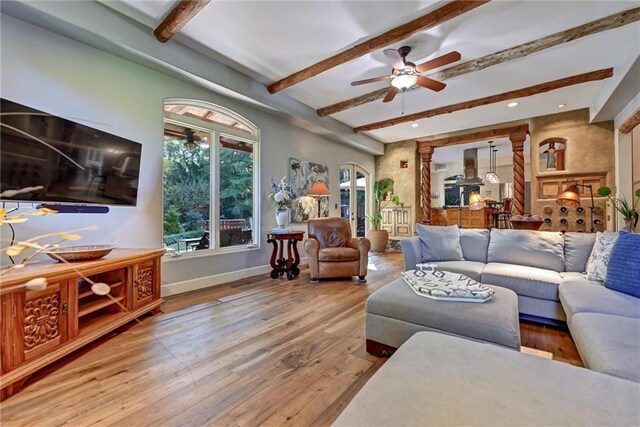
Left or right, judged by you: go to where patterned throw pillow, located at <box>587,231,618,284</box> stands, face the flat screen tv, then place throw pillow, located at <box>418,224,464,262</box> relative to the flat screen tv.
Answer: right

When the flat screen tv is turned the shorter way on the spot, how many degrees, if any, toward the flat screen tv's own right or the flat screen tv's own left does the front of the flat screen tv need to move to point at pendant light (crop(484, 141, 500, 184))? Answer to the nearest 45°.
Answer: approximately 45° to the flat screen tv's own left

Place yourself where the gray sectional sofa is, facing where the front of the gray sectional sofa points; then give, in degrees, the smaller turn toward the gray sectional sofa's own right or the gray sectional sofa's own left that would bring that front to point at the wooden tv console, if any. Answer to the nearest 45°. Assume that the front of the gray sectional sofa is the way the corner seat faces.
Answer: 0° — it already faces it

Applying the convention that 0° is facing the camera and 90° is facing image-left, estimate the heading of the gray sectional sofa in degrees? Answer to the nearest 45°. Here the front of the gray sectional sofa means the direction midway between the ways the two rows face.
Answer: approximately 45°

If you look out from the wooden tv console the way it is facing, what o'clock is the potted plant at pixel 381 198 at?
The potted plant is roughly at 10 o'clock from the wooden tv console.

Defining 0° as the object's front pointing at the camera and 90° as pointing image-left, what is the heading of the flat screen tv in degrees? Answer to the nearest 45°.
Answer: approximately 315°

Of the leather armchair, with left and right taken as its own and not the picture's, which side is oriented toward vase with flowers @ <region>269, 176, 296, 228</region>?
right

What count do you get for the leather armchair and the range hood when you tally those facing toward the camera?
2

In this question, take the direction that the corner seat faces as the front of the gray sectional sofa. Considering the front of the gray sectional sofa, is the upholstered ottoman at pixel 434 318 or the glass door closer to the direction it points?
the upholstered ottoman
